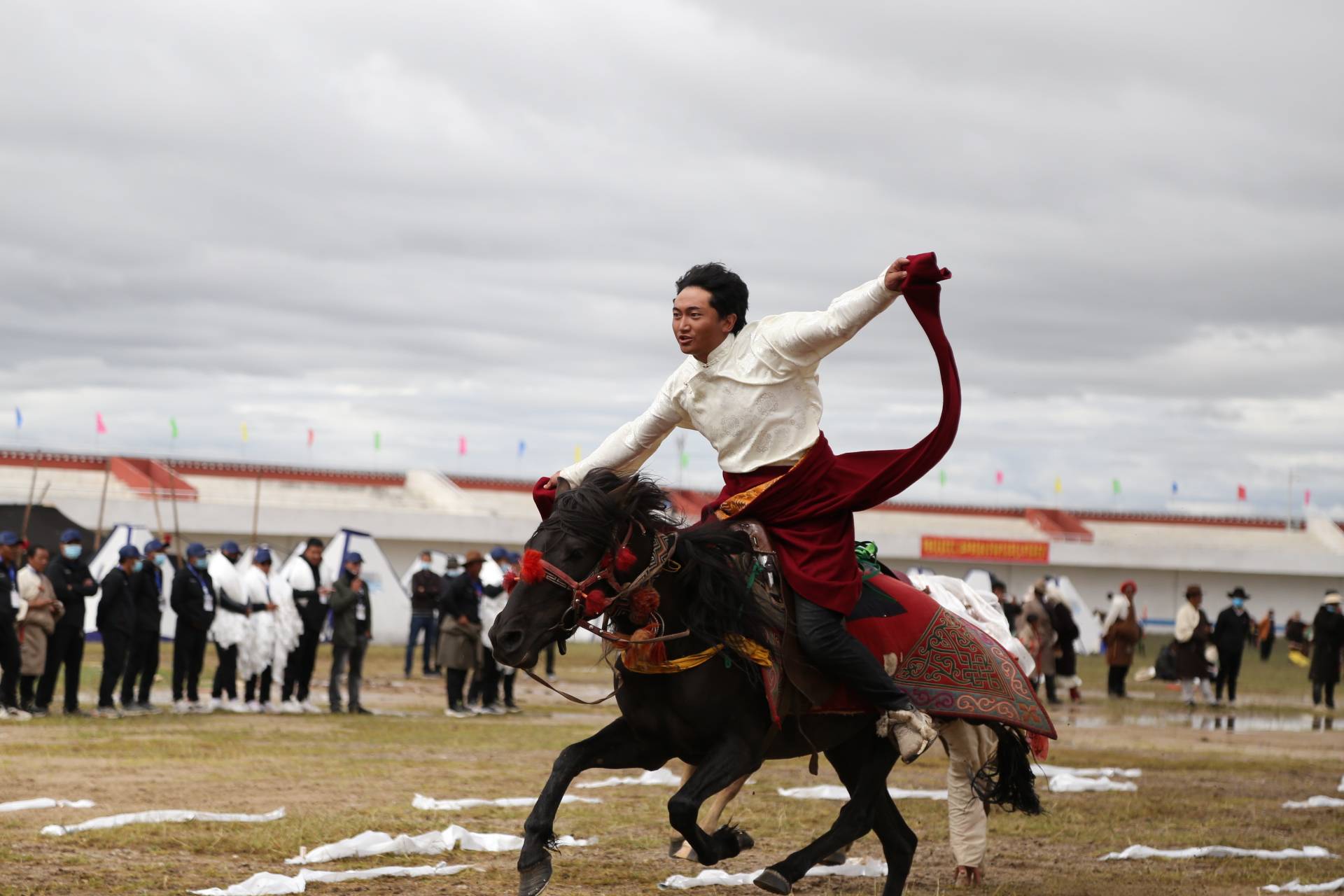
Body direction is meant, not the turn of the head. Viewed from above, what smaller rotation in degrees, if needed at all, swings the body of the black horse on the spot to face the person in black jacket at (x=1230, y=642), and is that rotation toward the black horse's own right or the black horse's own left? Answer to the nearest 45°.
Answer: approximately 135° to the black horse's own right

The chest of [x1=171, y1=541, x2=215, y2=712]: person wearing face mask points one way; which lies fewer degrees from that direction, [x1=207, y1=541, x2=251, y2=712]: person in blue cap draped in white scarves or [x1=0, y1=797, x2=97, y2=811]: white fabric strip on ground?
the white fabric strip on ground

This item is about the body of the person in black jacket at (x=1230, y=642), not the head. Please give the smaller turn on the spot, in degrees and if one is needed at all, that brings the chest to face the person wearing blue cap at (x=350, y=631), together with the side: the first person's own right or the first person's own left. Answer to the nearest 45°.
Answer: approximately 45° to the first person's own right

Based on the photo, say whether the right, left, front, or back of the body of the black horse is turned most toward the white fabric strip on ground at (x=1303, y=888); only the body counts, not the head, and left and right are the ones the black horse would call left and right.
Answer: back

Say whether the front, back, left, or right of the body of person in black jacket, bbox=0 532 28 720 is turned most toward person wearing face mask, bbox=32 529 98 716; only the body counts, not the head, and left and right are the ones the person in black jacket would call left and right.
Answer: left

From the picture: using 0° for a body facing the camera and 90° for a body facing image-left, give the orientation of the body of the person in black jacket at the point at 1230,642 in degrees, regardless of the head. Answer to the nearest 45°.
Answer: approximately 0°

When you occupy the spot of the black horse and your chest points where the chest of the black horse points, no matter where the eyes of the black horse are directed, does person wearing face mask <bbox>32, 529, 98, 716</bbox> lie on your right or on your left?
on your right
